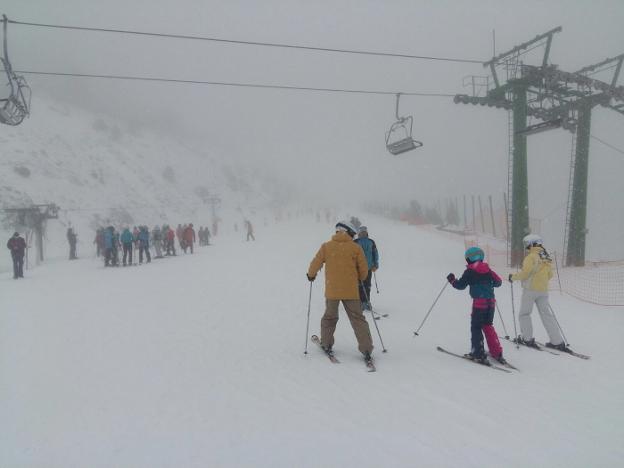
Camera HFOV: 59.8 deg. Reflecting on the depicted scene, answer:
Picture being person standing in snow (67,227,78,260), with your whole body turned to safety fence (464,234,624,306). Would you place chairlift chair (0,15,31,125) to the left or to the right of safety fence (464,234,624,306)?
right

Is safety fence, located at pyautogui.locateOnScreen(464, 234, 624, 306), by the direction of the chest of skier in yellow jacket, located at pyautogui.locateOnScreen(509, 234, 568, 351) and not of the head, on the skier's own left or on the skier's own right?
on the skier's own right

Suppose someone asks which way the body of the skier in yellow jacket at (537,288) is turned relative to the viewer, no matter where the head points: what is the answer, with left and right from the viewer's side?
facing away from the viewer and to the left of the viewer

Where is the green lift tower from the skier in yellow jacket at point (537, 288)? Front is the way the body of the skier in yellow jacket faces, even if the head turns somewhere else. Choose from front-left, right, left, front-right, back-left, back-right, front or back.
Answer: front-right

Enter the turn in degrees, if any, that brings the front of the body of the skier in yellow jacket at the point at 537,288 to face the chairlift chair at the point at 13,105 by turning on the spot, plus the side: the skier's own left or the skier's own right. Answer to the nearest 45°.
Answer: approximately 45° to the skier's own left

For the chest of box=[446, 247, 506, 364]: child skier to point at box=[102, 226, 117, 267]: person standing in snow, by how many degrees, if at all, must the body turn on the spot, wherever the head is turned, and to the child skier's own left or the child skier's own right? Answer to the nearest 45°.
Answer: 0° — they already face them

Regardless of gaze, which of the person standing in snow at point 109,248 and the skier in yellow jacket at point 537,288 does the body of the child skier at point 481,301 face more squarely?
the person standing in snow

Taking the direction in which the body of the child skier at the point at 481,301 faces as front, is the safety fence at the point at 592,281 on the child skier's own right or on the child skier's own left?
on the child skier's own right

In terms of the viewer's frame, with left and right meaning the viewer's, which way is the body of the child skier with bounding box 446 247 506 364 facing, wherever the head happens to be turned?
facing away from the viewer and to the left of the viewer

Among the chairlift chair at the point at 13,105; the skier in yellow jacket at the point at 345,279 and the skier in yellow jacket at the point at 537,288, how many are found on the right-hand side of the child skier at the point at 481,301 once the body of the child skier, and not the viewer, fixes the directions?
1
